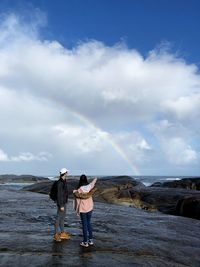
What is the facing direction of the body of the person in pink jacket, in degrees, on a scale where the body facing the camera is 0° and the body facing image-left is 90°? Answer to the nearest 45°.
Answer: approximately 180°
